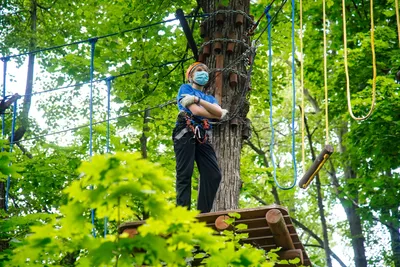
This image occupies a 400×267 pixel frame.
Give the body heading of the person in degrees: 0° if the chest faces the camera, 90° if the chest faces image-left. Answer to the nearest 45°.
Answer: approximately 315°

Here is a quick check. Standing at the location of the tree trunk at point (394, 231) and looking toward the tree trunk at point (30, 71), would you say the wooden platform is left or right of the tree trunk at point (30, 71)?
left

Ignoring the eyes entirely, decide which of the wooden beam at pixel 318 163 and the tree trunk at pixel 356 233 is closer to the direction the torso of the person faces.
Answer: the wooden beam

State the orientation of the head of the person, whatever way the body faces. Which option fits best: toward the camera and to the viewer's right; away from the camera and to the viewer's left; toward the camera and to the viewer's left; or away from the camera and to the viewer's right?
toward the camera and to the viewer's right

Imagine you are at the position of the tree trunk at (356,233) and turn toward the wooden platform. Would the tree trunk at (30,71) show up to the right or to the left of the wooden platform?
right

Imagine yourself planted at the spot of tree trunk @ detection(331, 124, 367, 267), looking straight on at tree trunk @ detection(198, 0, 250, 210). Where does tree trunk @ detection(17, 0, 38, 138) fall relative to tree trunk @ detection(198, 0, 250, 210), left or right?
right

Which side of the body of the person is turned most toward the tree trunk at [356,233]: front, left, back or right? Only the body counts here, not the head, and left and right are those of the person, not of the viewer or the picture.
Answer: left

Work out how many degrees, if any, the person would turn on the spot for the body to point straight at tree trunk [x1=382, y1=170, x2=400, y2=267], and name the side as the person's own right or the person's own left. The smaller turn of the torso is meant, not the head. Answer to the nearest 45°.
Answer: approximately 90° to the person's own left
